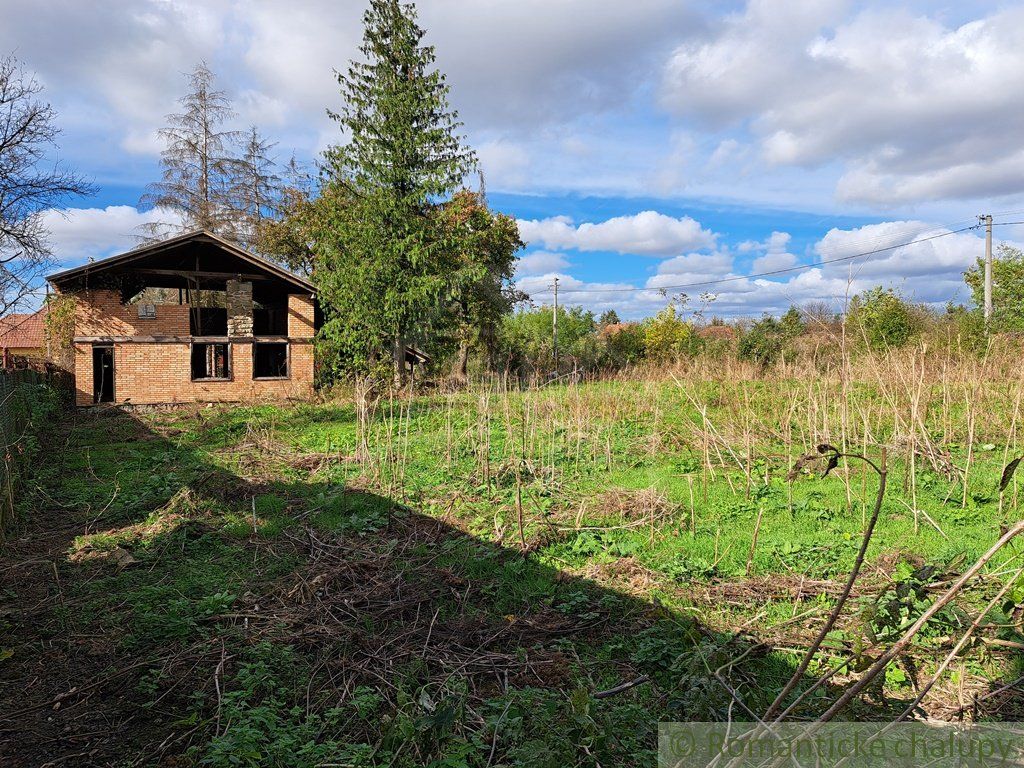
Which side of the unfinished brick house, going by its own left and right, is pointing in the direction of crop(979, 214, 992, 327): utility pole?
left

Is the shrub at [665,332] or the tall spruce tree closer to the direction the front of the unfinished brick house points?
the tall spruce tree

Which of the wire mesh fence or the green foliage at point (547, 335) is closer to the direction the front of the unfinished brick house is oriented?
the wire mesh fence

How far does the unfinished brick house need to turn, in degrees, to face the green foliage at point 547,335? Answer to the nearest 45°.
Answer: approximately 135° to its left

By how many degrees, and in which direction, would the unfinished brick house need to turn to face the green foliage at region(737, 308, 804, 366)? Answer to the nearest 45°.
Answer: approximately 90° to its left

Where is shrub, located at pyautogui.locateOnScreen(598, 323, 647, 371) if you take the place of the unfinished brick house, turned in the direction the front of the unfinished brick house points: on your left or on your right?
on your left

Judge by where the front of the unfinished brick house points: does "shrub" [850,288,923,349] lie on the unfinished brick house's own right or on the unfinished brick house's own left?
on the unfinished brick house's own left

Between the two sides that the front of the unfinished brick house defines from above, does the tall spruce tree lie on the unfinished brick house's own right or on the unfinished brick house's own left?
on the unfinished brick house's own left

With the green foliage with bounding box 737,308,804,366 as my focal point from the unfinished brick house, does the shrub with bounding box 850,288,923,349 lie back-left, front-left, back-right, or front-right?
front-right

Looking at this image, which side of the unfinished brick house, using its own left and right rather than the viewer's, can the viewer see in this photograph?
front

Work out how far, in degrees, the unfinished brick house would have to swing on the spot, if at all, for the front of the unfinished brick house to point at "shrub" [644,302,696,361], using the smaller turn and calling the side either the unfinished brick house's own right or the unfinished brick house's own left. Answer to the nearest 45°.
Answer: approximately 90° to the unfinished brick house's own left
